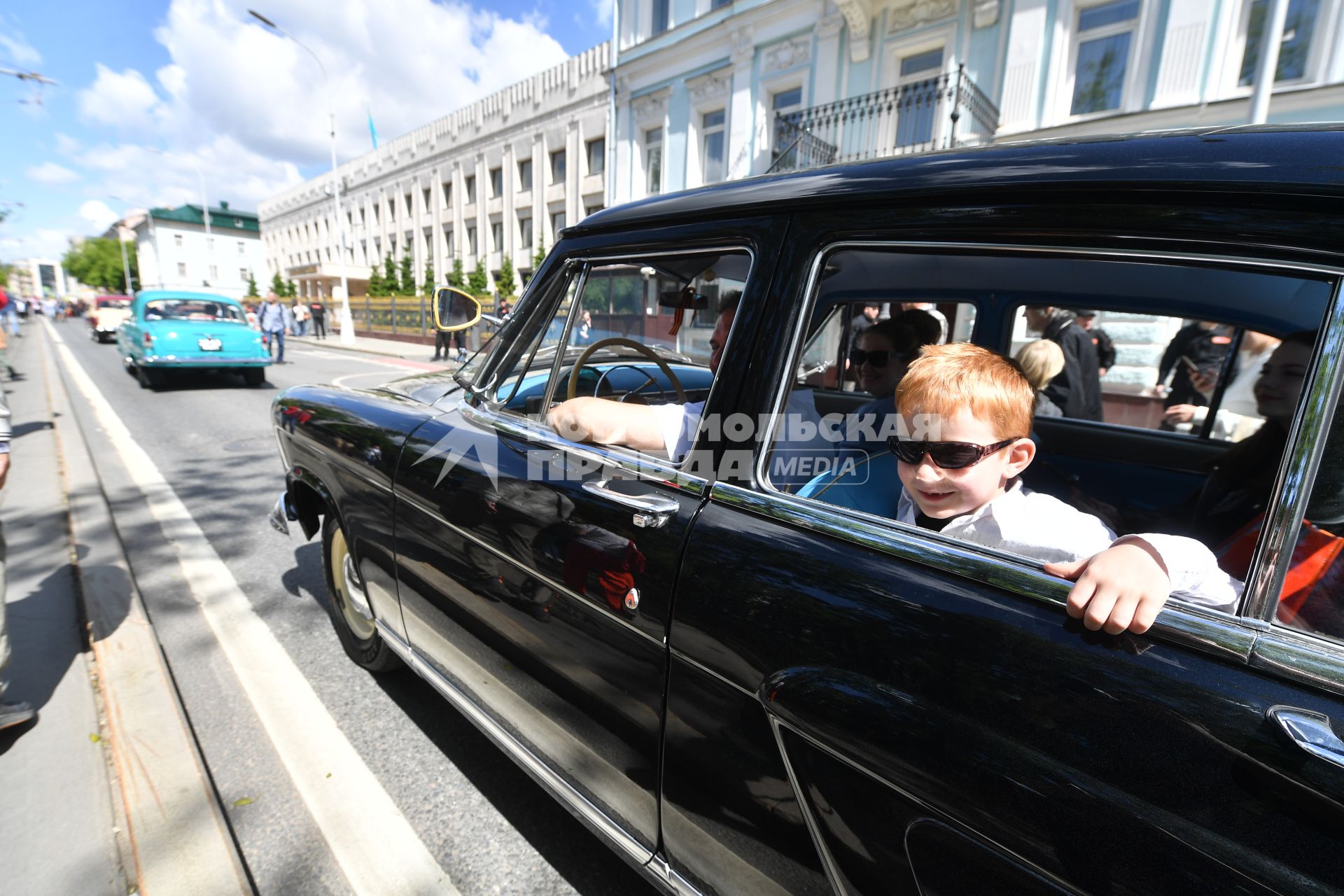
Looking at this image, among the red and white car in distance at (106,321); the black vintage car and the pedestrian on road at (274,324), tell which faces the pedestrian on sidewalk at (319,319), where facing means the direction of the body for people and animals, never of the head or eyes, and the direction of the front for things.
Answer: the black vintage car
